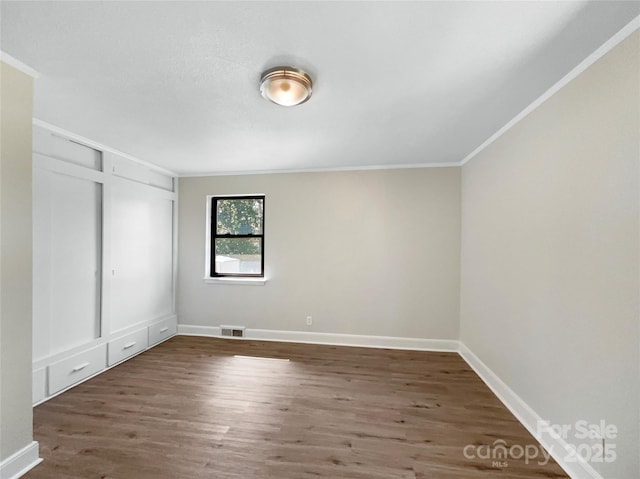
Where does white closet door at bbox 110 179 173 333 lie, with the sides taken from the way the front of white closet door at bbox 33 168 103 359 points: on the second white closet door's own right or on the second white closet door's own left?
on the second white closet door's own left

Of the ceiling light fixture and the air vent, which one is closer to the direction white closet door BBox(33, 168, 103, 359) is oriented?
the ceiling light fixture

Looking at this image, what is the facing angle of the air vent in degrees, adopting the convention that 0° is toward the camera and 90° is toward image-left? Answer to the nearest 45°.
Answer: approximately 0°

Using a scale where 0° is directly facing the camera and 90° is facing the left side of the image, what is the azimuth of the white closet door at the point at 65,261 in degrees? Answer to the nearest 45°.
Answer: approximately 315°

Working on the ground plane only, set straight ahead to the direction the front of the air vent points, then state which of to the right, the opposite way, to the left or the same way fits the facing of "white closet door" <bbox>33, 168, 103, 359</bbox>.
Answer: to the left

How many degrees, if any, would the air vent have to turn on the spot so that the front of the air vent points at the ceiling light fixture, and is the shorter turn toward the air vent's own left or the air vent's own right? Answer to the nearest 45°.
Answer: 0° — it already faces it

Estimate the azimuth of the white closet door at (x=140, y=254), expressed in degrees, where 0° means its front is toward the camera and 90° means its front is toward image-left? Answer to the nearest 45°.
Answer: approximately 315°

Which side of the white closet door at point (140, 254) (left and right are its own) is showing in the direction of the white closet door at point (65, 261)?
right

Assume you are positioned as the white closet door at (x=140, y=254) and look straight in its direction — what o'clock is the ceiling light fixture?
The ceiling light fixture is roughly at 1 o'clock from the white closet door.
